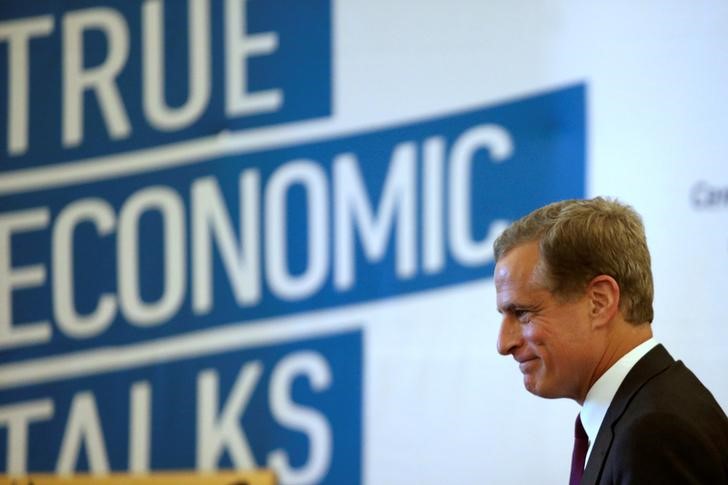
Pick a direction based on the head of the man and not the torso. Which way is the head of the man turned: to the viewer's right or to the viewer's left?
to the viewer's left

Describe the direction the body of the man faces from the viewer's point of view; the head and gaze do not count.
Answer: to the viewer's left
